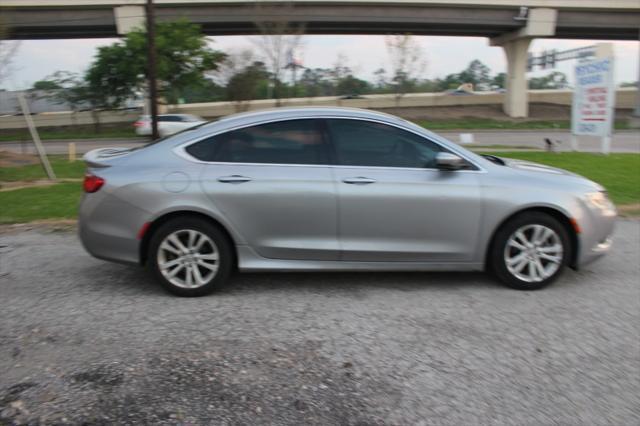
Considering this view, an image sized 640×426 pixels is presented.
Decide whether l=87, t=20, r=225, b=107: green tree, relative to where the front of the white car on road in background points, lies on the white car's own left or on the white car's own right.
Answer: on the white car's own left

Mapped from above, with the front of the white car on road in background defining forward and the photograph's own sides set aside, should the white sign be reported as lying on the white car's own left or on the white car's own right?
on the white car's own right

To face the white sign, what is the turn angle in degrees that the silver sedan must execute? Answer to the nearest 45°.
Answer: approximately 45° to its left

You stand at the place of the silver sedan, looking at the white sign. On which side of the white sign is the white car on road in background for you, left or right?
left

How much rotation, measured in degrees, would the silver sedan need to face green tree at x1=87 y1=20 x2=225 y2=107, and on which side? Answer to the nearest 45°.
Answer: approximately 90° to its left

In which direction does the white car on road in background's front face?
to the viewer's right

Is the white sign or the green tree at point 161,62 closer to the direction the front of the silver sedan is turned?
the white sign

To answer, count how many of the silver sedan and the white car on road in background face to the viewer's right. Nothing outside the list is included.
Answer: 2

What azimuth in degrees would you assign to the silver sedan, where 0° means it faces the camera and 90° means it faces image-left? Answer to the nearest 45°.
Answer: approximately 270°

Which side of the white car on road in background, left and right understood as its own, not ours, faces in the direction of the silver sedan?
right
